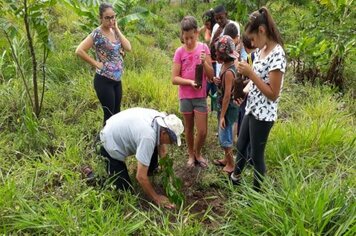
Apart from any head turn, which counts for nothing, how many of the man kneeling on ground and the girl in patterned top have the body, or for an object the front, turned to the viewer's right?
1

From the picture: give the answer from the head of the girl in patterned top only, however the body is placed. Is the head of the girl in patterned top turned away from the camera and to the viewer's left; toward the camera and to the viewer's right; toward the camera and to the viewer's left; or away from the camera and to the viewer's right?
toward the camera and to the viewer's left

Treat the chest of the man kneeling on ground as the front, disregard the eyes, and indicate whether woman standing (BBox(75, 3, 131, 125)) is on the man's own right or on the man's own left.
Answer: on the man's own left

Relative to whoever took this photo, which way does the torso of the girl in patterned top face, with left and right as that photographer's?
facing the viewer and to the left of the viewer

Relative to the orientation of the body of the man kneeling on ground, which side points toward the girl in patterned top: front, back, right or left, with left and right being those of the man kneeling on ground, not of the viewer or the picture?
front

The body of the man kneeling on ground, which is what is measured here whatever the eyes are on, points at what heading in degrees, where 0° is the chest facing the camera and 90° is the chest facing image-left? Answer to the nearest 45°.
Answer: approximately 270°

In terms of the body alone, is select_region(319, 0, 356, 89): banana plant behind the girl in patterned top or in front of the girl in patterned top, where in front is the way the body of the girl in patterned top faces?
behind

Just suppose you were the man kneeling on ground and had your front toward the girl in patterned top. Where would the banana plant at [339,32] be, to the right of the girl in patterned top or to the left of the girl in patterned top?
left

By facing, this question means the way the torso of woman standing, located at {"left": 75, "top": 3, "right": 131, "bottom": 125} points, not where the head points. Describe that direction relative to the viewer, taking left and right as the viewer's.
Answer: facing the viewer and to the right of the viewer

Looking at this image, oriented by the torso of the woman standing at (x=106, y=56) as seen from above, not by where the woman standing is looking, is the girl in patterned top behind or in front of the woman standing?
in front

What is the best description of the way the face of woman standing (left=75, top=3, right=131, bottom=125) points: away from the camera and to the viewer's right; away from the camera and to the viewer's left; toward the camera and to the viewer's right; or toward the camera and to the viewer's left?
toward the camera and to the viewer's right
